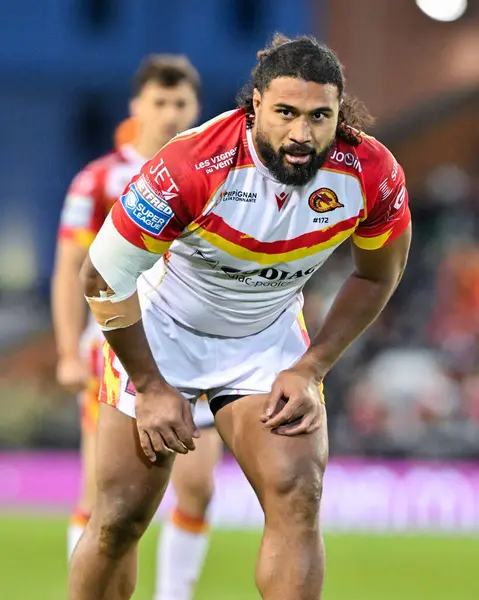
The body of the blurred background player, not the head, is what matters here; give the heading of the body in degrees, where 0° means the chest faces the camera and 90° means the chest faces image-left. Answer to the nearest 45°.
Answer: approximately 315°

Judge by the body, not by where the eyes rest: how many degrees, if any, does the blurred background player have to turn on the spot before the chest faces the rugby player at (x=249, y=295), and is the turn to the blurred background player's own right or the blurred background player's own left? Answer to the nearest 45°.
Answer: approximately 45° to the blurred background player's own right
